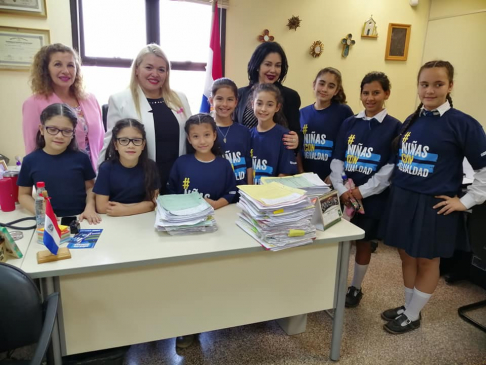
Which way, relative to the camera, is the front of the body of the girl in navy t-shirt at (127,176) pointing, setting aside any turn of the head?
toward the camera

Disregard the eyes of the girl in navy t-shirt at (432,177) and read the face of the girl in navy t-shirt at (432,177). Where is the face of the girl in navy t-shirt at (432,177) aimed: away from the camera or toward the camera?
toward the camera

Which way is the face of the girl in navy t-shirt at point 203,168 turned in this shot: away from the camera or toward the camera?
toward the camera

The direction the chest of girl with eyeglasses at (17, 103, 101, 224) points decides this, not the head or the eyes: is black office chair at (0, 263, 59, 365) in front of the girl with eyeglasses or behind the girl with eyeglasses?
in front

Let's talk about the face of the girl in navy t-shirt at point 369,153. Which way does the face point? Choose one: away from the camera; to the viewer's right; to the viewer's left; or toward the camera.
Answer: toward the camera

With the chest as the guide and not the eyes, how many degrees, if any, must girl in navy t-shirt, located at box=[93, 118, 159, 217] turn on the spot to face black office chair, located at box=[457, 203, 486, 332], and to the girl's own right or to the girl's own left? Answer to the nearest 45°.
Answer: approximately 90° to the girl's own left

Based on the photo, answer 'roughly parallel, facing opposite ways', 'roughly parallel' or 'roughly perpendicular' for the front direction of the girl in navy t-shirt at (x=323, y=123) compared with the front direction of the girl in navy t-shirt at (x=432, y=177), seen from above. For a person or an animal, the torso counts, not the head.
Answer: roughly parallel

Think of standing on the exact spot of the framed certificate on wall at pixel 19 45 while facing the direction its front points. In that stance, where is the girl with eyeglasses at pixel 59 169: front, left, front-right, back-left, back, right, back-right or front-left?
front

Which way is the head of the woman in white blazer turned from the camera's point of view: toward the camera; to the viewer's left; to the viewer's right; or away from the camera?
toward the camera

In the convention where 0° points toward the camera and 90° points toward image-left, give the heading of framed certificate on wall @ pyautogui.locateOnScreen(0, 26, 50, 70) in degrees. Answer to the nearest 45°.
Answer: approximately 0°

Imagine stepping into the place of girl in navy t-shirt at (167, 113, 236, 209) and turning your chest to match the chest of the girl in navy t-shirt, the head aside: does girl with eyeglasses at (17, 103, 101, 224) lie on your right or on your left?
on your right

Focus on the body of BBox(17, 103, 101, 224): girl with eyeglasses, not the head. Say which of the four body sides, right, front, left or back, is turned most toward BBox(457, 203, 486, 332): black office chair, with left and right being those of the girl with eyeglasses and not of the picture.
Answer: left

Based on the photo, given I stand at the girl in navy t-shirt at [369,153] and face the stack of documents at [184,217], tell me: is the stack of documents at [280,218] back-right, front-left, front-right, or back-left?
front-left

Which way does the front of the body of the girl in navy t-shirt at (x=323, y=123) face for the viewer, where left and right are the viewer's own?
facing the viewer and to the left of the viewer

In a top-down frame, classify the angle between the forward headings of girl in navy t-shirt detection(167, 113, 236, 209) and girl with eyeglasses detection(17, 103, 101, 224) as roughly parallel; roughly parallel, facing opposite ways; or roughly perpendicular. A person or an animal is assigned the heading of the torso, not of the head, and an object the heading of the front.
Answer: roughly parallel

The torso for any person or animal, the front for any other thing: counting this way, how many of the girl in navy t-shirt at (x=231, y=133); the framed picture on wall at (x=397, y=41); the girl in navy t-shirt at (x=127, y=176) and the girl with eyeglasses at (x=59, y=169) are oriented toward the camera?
4

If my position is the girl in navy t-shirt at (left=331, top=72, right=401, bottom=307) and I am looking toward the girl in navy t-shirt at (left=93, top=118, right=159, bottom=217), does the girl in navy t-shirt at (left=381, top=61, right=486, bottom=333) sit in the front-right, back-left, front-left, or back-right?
back-left

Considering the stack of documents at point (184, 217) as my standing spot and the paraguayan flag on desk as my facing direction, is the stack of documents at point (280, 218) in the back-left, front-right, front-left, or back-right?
back-left
